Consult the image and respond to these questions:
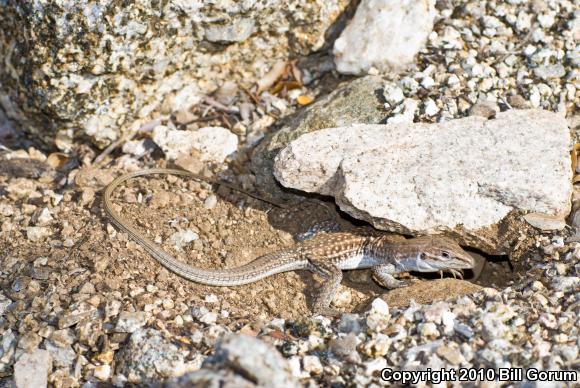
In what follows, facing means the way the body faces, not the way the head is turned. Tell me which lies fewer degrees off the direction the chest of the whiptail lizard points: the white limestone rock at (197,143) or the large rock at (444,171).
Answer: the large rock

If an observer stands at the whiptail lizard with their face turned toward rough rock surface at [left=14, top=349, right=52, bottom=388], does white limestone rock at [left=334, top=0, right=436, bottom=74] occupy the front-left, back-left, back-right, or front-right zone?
back-right

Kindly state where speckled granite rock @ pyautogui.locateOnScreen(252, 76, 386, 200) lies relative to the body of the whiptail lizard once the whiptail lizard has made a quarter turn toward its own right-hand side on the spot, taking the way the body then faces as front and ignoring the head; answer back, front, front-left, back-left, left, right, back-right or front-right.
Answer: back

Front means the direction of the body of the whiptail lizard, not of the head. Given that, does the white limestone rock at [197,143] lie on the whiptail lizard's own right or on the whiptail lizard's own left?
on the whiptail lizard's own left

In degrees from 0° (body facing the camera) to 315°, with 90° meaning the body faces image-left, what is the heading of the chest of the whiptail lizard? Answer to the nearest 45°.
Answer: approximately 270°

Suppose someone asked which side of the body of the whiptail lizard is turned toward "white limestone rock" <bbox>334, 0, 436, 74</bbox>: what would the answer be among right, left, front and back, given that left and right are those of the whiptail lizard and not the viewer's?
left

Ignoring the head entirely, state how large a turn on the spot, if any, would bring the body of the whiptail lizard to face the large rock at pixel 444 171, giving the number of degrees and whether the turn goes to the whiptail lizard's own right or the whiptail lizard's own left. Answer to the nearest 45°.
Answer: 0° — it already faces it

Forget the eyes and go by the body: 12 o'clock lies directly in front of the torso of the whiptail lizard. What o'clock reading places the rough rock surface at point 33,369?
The rough rock surface is roughly at 5 o'clock from the whiptail lizard.

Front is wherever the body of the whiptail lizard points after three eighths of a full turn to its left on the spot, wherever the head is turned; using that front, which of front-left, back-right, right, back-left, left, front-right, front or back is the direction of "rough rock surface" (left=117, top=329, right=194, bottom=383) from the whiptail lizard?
left

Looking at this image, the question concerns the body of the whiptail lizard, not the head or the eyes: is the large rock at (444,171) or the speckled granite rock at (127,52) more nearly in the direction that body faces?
the large rock

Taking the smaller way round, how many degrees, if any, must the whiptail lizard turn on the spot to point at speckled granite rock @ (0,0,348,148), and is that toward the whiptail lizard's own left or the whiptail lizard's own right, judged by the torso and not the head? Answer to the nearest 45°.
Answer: approximately 135° to the whiptail lizard's own left
